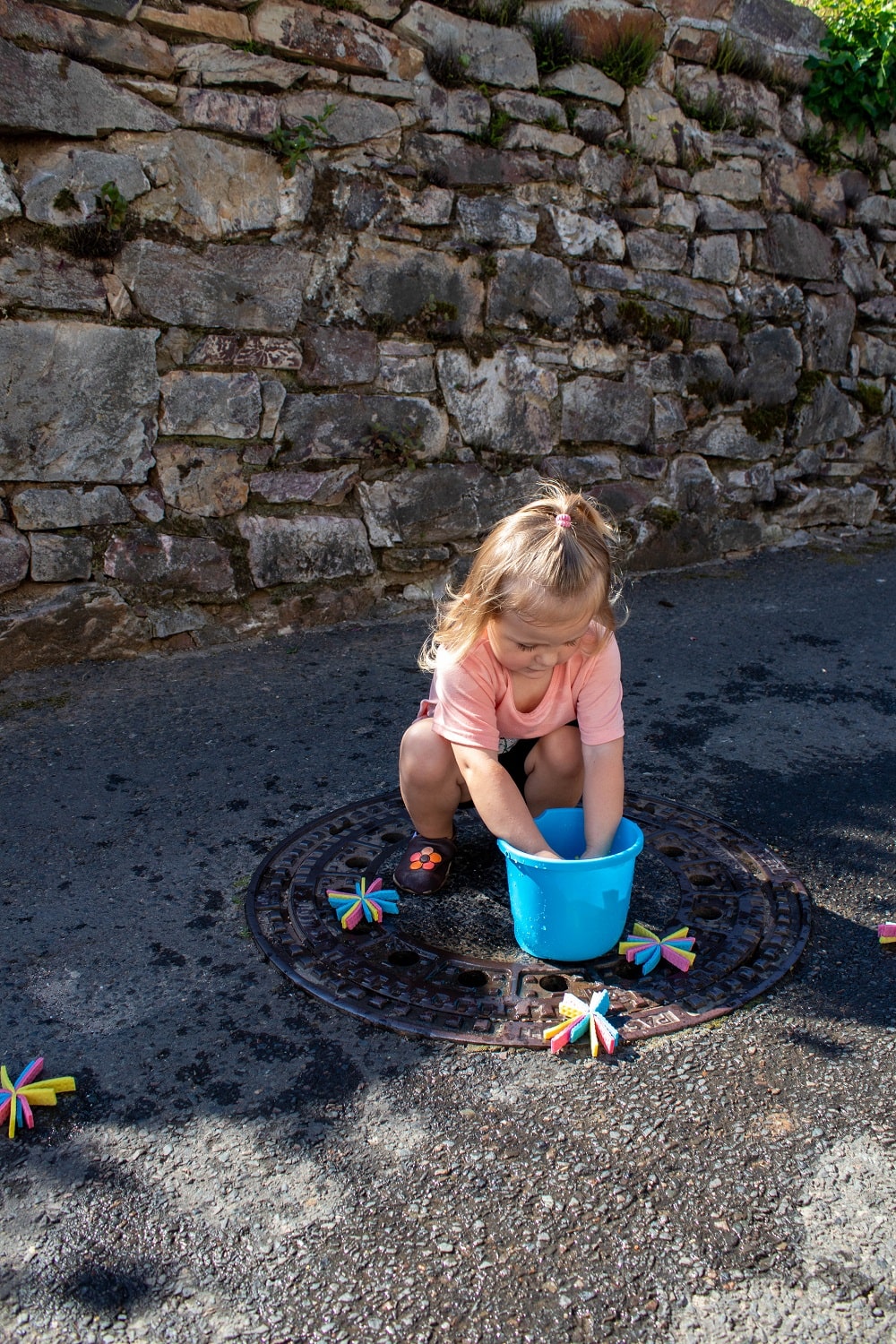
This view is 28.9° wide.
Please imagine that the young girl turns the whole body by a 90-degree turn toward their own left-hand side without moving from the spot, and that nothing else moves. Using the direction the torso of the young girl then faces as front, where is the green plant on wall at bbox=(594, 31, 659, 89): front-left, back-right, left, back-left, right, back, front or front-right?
left

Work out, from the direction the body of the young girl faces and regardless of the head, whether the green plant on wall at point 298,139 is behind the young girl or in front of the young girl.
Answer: behind

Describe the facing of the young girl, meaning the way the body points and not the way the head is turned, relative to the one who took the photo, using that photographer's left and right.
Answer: facing the viewer

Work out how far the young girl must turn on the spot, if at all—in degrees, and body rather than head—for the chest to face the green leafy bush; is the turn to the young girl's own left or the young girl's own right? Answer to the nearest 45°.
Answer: approximately 180°

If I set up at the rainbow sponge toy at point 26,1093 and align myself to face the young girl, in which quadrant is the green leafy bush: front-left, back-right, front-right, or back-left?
front-left

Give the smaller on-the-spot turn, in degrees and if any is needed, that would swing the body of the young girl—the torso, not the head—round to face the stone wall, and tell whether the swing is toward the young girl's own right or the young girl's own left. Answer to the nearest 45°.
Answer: approximately 180°

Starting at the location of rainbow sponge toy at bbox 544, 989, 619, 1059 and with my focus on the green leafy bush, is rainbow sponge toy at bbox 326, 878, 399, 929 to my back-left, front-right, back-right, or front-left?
front-left

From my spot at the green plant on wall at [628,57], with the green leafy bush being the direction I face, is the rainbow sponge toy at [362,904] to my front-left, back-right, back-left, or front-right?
back-right
